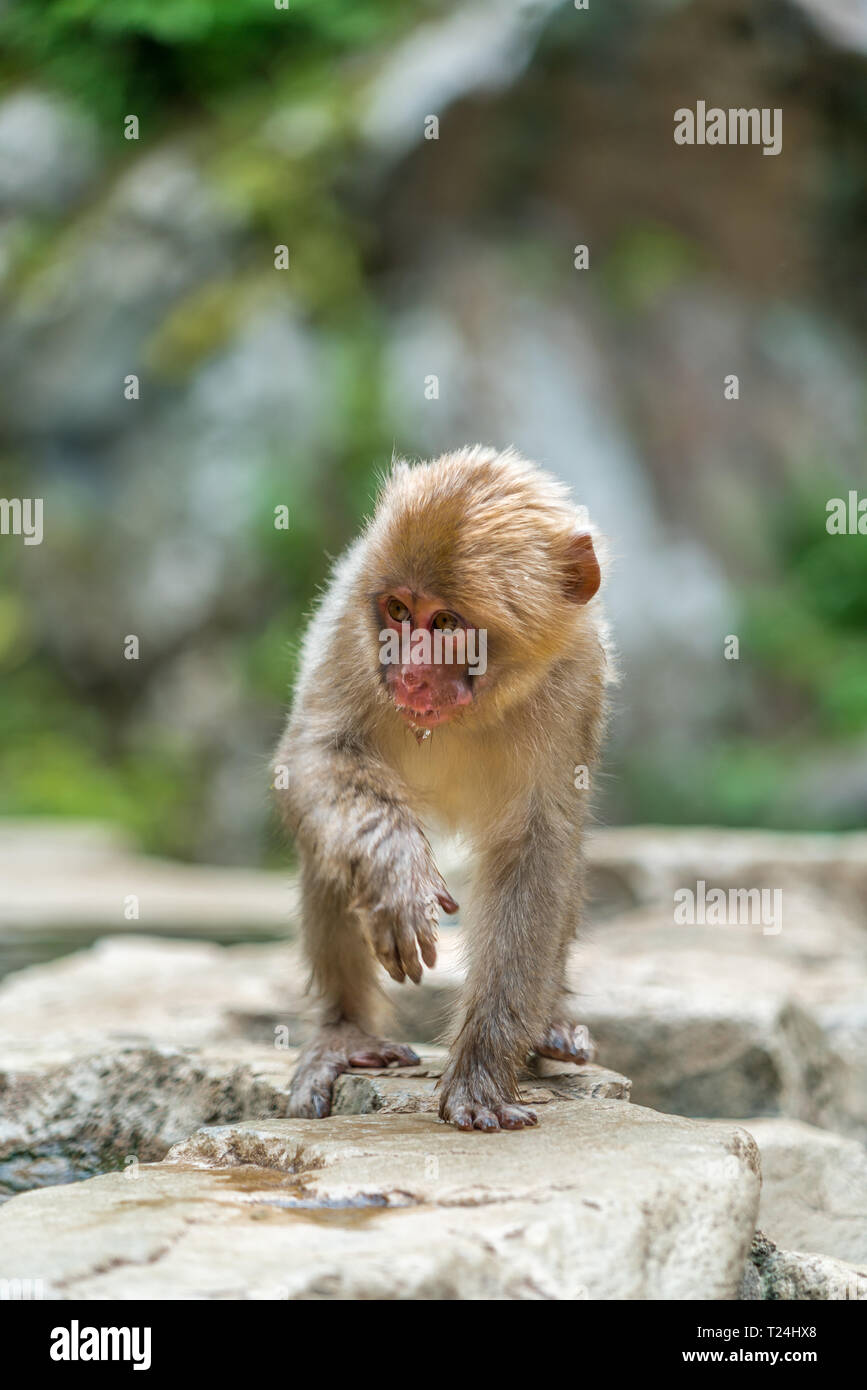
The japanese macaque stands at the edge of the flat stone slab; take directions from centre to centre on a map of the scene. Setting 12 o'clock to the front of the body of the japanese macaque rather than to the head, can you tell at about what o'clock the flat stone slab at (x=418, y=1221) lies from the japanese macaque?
The flat stone slab is roughly at 12 o'clock from the japanese macaque.

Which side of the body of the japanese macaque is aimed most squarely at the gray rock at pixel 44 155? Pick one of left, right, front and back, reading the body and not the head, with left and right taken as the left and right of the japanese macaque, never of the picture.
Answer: back

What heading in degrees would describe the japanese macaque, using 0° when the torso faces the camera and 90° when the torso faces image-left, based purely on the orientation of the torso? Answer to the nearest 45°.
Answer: approximately 0°
